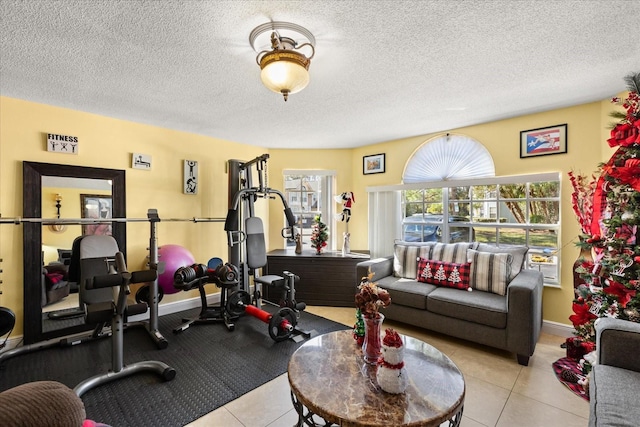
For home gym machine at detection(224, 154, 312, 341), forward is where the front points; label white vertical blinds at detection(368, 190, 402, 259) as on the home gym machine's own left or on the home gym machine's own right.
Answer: on the home gym machine's own left

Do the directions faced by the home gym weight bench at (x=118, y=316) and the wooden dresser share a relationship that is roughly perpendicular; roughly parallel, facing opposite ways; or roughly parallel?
roughly perpendicular

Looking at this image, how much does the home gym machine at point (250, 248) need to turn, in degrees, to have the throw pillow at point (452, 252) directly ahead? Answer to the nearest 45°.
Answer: approximately 45° to its left

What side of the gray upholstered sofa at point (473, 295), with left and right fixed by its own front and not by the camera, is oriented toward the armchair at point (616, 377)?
left

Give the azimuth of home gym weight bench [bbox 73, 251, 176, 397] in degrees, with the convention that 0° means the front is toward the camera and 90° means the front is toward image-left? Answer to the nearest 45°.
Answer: approximately 315°

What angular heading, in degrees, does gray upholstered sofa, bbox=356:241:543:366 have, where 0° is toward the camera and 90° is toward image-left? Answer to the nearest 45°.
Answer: approximately 45°

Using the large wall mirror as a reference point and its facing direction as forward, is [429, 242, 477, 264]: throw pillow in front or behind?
in front

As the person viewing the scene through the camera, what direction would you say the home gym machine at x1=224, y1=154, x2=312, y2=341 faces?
facing the viewer and to the right of the viewer

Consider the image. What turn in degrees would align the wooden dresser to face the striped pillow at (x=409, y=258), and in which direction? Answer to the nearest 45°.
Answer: approximately 45° to its left

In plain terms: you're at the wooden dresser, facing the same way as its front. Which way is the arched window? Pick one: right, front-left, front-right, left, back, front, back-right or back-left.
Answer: left

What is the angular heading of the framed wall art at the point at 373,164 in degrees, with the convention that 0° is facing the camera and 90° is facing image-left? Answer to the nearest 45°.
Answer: approximately 45°

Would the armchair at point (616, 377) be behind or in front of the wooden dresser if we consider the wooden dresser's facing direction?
in front

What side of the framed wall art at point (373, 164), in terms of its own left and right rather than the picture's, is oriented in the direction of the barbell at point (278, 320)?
front

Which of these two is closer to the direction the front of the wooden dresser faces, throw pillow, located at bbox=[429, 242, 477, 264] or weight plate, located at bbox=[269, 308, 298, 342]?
the weight plate
